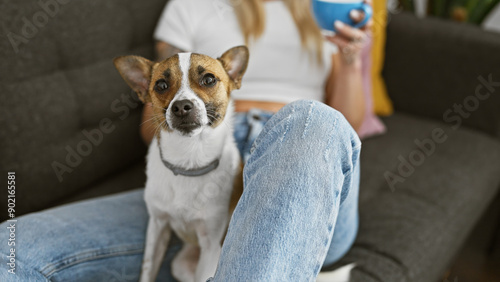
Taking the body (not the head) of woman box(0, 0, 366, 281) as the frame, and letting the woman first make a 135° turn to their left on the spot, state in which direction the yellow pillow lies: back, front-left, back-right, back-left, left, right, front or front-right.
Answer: front

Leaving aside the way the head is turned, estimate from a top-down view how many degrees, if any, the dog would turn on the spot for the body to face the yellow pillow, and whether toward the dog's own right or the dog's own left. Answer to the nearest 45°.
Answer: approximately 135° to the dog's own left

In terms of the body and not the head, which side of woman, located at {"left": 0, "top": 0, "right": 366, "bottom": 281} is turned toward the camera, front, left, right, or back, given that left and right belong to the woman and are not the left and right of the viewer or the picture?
front

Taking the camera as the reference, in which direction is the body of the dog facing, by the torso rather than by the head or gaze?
toward the camera
